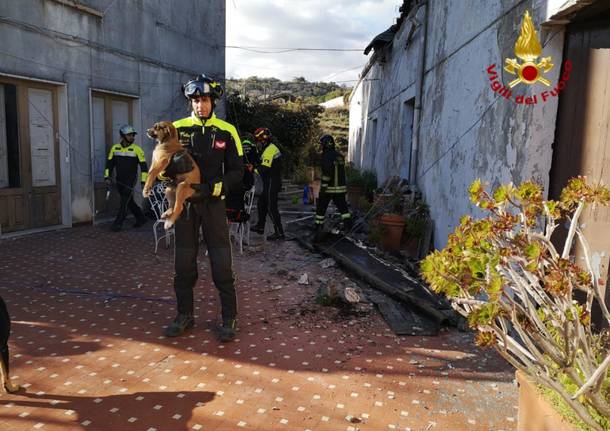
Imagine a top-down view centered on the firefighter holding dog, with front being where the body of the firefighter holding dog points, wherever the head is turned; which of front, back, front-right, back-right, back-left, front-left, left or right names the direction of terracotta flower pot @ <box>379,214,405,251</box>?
back-left

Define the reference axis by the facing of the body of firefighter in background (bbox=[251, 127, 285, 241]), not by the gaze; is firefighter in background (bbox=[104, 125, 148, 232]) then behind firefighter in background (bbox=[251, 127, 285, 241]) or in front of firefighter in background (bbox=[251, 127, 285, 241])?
in front

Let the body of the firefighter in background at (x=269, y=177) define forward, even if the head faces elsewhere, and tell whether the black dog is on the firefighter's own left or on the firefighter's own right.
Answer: on the firefighter's own left

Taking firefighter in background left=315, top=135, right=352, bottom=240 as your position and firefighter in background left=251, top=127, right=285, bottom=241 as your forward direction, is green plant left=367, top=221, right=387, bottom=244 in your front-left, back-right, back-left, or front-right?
back-left

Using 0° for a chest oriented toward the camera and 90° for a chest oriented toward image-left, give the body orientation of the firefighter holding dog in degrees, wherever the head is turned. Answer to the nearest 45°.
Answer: approximately 0°
